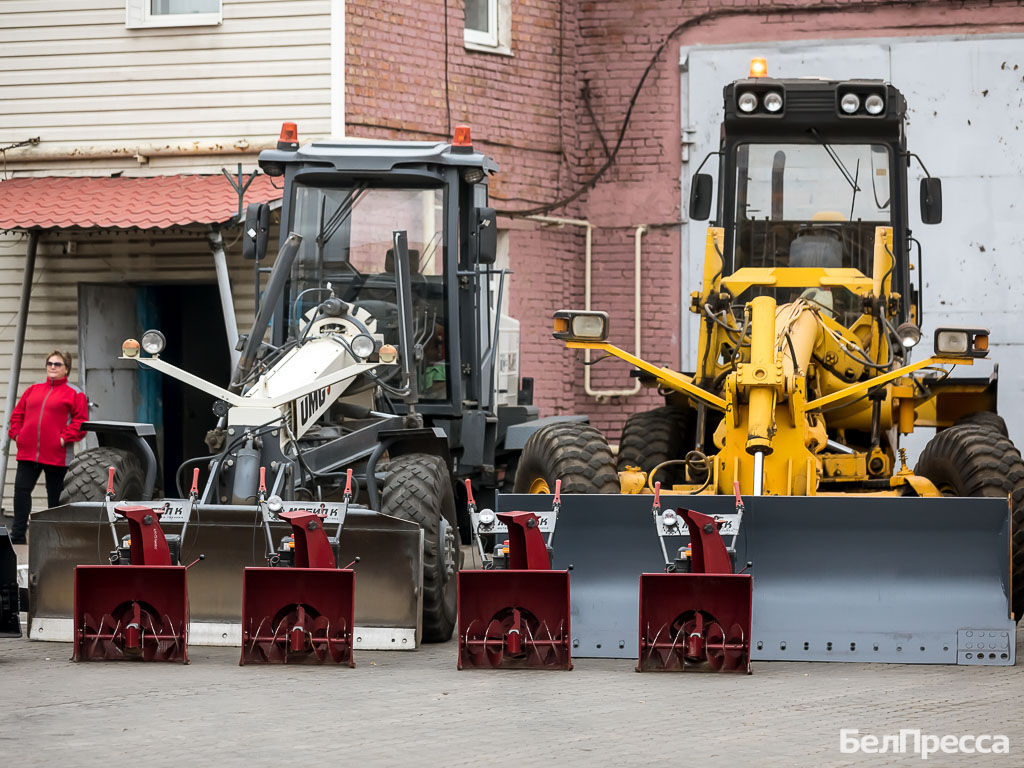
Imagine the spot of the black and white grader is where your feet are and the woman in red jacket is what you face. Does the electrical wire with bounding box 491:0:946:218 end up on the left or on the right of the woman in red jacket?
right

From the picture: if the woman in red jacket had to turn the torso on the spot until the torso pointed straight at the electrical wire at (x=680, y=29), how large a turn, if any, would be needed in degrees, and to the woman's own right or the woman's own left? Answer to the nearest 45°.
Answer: approximately 135° to the woman's own left

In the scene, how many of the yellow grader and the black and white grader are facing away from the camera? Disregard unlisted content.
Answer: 0

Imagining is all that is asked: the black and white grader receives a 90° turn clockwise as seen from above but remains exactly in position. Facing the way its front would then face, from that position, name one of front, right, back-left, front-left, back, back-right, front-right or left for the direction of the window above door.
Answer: front-right

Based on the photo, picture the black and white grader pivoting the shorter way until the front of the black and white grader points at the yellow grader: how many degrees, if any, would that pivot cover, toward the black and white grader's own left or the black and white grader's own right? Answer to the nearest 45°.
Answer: approximately 135° to the black and white grader's own left

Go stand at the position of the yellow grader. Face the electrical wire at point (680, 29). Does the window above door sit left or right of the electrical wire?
left

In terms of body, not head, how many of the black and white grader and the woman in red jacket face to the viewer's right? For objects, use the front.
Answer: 0

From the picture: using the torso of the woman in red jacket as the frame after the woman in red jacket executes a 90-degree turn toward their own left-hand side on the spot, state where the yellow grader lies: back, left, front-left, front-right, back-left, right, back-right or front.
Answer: front

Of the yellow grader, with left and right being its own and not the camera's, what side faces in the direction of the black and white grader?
right

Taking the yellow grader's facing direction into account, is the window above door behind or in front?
behind

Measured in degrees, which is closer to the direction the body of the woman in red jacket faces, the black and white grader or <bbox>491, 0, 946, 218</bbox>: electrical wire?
the black and white grader

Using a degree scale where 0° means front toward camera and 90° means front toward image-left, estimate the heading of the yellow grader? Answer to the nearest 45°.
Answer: approximately 0°

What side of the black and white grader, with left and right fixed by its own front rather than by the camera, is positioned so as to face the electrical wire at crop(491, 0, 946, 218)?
back

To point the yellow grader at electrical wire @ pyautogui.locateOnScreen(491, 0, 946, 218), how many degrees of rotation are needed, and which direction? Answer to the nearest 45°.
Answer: approximately 180°
